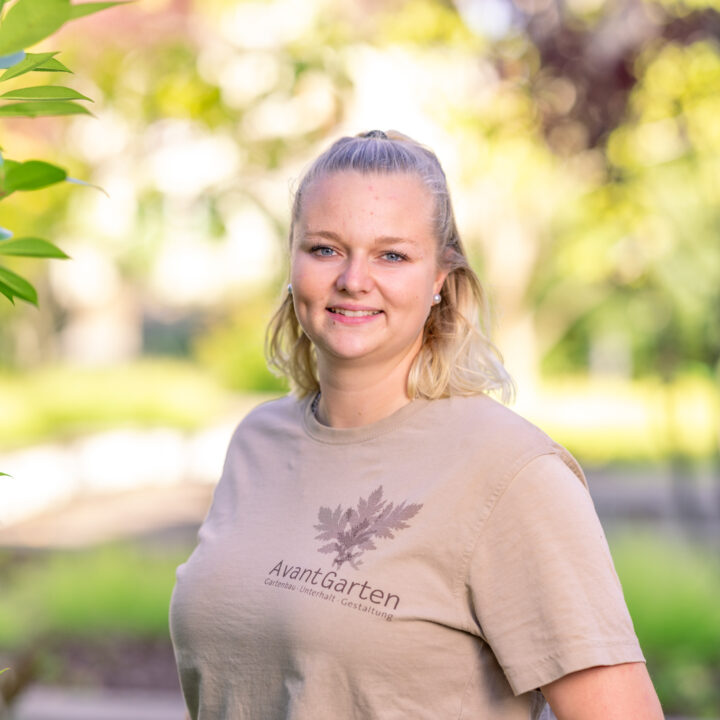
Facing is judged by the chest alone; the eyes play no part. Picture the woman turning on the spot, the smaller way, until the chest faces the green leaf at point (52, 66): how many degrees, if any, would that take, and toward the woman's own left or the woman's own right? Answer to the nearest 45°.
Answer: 0° — they already face it

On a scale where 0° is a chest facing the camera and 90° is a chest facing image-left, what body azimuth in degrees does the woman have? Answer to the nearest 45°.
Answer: approximately 45°

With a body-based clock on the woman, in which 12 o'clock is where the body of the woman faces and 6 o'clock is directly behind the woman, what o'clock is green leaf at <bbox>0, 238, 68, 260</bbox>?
The green leaf is roughly at 1 o'clock from the woman.

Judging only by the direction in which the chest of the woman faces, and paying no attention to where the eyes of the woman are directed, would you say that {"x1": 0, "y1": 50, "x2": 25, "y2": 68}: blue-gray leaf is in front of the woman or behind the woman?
in front

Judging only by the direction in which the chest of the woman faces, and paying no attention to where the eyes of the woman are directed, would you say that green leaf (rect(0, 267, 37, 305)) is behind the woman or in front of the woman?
in front
